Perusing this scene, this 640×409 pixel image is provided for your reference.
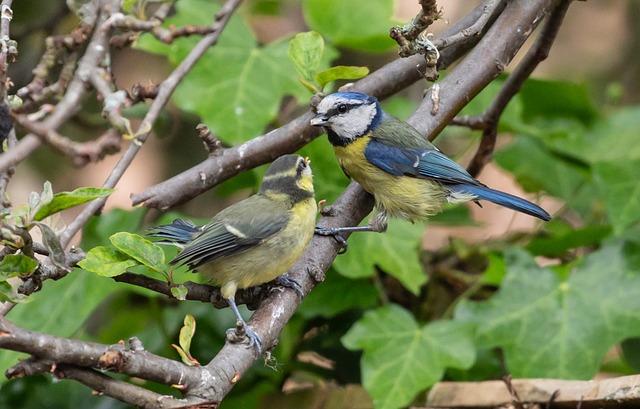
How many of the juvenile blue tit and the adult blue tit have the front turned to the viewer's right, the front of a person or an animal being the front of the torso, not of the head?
1

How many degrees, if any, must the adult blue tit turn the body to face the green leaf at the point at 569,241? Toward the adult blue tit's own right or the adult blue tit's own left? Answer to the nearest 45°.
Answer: approximately 135° to the adult blue tit's own right

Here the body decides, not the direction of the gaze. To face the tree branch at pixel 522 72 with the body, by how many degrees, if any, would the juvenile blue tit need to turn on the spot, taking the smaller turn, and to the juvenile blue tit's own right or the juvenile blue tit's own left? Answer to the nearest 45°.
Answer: approximately 45° to the juvenile blue tit's own left

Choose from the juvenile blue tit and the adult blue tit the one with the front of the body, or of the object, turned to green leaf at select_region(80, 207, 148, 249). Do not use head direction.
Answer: the adult blue tit

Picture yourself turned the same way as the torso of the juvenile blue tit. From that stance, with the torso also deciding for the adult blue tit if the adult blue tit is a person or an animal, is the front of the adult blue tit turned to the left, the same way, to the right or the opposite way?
the opposite way

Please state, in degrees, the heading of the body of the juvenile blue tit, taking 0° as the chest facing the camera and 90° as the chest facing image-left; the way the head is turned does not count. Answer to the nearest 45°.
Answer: approximately 270°

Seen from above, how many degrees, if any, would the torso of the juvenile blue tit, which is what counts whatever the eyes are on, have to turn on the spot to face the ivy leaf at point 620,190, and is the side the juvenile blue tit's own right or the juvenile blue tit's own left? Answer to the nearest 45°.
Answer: approximately 45° to the juvenile blue tit's own left

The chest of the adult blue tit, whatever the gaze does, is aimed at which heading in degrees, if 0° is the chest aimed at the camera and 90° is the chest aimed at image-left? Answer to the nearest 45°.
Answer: approximately 90°
